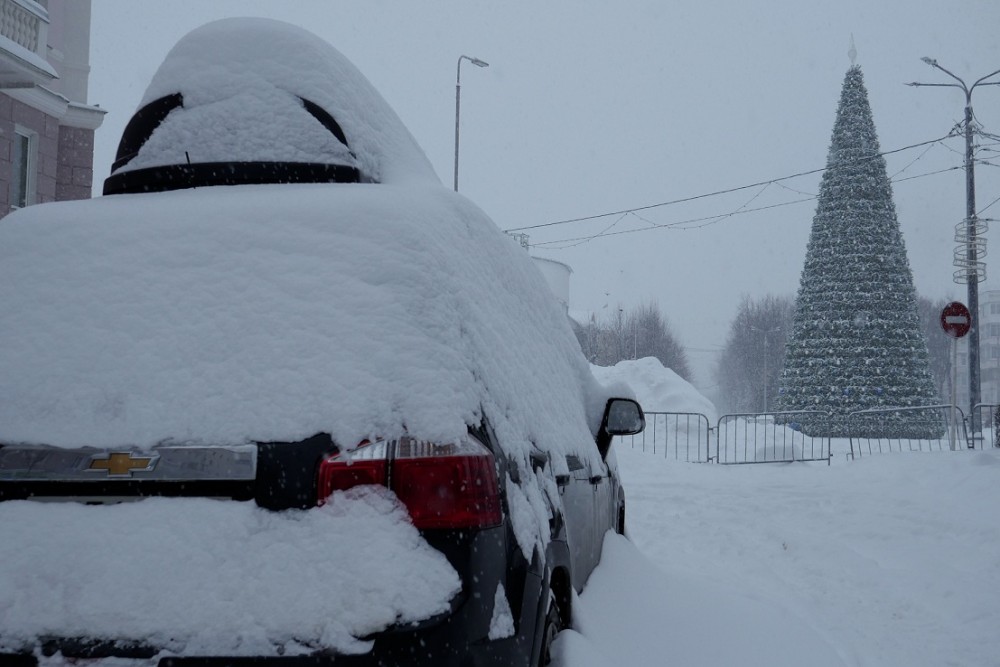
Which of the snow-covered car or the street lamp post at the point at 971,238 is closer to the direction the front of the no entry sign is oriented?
the snow-covered car

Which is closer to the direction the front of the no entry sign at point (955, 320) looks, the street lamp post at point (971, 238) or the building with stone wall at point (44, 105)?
the building with stone wall

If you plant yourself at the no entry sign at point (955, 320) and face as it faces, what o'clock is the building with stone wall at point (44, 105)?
The building with stone wall is roughly at 2 o'clock from the no entry sign.

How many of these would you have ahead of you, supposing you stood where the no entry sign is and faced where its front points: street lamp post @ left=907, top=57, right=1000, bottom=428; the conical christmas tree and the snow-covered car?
1

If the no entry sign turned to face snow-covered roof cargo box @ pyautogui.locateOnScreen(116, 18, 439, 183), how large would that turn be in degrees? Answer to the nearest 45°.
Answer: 0° — it already faces it

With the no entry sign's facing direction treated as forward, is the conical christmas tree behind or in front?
behind

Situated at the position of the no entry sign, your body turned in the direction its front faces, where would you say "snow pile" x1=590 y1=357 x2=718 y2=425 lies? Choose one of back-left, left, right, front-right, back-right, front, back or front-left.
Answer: back-right

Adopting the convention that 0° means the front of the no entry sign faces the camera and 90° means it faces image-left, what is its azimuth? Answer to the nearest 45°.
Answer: approximately 0°
